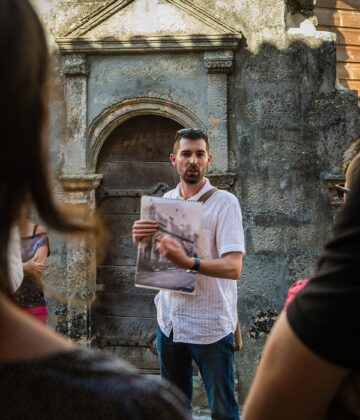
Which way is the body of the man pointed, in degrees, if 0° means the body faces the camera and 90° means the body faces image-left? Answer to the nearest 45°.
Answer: approximately 45°

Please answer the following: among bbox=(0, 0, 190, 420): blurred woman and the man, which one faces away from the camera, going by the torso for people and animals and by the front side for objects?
the blurred woman

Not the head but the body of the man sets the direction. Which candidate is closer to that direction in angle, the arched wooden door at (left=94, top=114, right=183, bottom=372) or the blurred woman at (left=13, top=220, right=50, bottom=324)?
the blurred woman

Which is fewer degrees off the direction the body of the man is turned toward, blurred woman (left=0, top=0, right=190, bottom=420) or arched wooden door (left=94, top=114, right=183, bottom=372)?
the blurred woman

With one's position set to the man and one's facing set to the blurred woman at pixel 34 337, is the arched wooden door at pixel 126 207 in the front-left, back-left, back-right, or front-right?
back-right

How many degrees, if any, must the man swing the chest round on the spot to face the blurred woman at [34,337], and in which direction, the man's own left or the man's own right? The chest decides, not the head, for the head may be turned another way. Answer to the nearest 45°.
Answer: approximately 45° to the man's own left

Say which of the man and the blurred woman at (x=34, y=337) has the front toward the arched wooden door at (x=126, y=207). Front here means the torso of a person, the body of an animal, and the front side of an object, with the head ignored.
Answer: the blurred woman

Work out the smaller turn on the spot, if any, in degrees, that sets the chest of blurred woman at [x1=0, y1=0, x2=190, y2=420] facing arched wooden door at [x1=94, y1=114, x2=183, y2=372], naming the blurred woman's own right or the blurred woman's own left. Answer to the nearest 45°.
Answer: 0° — they already face it

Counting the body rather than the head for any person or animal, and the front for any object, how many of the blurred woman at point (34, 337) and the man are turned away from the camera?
1

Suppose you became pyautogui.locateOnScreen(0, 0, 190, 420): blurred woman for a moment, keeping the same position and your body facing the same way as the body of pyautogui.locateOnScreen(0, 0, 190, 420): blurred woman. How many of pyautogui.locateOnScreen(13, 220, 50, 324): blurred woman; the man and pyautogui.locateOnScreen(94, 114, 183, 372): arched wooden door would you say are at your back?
0

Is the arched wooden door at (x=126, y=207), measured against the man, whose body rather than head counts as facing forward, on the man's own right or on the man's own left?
on the man's own right

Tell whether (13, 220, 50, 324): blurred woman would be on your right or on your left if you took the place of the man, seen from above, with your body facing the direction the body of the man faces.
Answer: on your right

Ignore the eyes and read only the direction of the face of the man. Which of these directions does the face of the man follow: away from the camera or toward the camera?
toward the camera

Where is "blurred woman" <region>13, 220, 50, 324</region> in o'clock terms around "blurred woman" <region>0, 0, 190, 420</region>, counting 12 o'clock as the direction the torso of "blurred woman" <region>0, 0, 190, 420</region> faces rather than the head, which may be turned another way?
"blurred woman" <region>13, 220, 50, 324</region> is roughly at 12 o'clock from "blurred woman" <region>0, 0, 190, 420</region>.

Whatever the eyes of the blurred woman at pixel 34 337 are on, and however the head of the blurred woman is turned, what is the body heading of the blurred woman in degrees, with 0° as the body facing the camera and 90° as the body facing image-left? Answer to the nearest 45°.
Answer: approximately 180°
